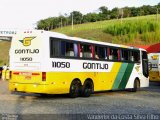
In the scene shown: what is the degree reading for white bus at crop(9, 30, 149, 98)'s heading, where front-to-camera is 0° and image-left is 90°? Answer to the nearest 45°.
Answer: approximately 225°

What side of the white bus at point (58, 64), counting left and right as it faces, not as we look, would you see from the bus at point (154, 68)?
front
